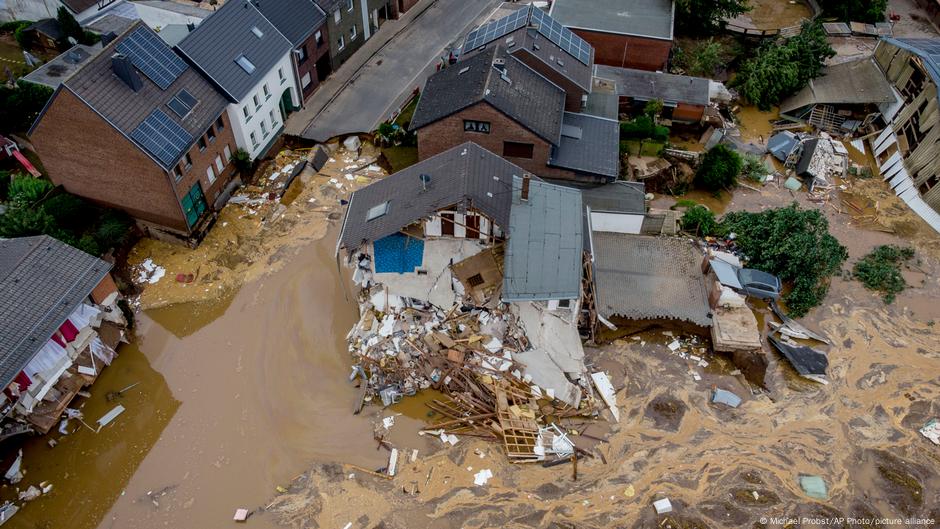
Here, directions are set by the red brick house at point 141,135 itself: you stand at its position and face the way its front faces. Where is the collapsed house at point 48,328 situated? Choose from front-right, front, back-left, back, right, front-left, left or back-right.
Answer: right

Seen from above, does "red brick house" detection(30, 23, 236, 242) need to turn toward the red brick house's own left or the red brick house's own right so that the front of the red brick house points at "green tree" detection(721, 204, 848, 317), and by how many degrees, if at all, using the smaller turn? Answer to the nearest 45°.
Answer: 0° — it already faces it

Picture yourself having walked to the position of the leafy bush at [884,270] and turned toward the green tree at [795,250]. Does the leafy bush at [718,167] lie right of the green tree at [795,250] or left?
right

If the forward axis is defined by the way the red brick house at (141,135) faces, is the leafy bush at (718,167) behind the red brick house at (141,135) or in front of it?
in front

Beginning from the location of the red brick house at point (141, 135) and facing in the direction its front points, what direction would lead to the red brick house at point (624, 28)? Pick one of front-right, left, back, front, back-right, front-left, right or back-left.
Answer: front-left

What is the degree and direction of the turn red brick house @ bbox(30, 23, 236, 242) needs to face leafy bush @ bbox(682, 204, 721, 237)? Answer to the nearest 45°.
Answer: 0° — it already faces it

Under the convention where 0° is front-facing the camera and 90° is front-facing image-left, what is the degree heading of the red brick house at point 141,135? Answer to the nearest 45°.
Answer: approximately 315°

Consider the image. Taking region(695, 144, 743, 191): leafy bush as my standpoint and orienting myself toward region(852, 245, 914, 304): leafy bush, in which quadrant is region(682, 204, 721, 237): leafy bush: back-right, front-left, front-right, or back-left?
front-right

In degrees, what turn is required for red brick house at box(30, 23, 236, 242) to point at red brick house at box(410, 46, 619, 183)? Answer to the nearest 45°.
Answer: approximately 45° to its left

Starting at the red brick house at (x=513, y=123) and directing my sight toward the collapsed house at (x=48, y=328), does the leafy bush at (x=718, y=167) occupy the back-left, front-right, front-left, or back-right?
back-left
